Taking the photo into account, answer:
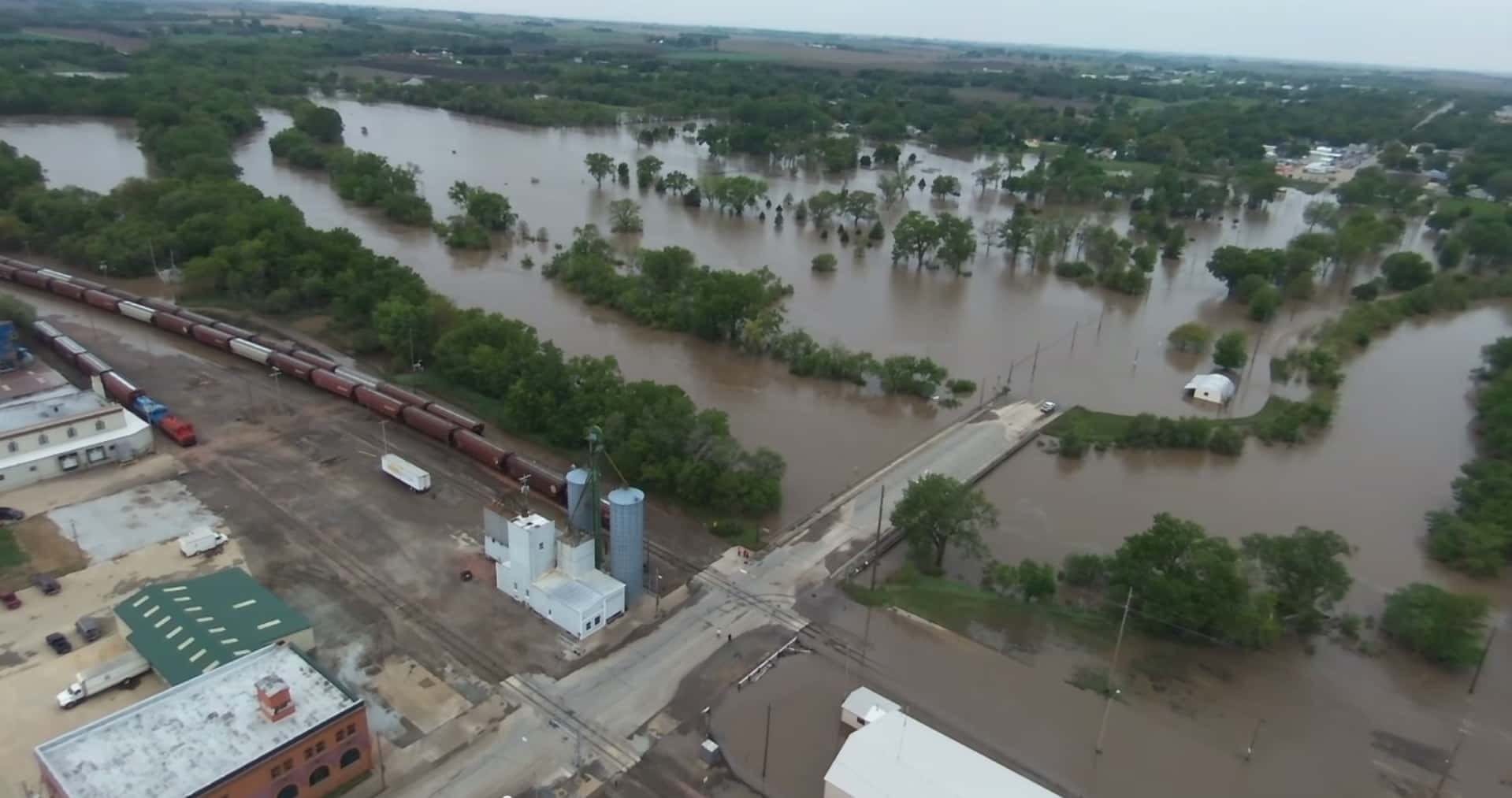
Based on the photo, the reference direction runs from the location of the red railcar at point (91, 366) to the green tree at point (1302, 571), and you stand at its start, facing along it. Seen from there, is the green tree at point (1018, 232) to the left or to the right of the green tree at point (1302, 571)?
left

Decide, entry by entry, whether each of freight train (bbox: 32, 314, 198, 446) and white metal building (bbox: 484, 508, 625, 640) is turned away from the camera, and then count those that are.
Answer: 0

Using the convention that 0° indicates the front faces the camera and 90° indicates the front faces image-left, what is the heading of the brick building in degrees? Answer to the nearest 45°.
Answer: approximately 315°

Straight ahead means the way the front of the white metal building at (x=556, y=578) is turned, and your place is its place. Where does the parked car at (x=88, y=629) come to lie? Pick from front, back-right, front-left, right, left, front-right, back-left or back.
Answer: back-right

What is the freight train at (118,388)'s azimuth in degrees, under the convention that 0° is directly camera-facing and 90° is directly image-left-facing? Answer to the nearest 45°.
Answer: approximately 315°

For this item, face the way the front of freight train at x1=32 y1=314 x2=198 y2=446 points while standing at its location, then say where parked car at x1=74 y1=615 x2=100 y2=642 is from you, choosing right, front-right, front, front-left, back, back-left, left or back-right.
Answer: front-right

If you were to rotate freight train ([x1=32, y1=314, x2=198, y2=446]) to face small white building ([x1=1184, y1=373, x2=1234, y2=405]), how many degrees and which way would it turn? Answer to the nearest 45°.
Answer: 0° — it already faces it

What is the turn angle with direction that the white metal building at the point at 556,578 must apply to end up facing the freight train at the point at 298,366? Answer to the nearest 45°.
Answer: approximately 180°

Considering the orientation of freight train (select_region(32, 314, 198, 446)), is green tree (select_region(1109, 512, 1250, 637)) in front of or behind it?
in front

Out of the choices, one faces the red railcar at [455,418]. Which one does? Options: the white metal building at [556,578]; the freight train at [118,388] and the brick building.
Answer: the freight train

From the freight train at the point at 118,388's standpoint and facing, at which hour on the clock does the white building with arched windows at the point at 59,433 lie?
The white building with arched windows is roughly at 2 o'clock from the freight train.

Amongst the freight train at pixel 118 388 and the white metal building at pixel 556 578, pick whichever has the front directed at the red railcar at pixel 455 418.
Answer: the freight train

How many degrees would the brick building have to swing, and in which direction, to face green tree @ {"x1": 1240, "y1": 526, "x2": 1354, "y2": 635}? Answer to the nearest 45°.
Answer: approximately 45° to its left

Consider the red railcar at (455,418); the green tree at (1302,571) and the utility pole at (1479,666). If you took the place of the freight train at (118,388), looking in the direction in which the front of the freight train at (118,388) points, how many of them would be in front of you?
3

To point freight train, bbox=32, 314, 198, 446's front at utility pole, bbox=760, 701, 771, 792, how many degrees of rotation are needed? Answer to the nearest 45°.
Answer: approximately 45° to its right

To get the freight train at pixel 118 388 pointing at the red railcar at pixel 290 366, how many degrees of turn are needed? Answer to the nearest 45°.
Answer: approximately 45° to its left

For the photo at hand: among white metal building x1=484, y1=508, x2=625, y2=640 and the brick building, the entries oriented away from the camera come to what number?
0
